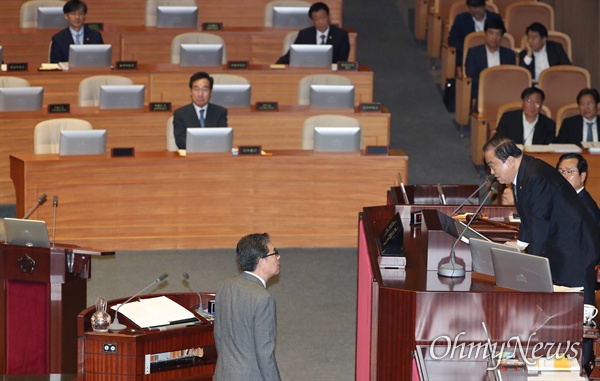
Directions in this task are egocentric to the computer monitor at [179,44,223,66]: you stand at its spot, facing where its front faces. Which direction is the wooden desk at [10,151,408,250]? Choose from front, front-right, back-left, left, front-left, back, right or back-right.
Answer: back

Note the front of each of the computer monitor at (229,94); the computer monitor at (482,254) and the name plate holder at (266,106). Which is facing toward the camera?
the name plate holder

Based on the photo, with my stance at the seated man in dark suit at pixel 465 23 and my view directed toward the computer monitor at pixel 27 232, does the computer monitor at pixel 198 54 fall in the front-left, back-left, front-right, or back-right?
front-right

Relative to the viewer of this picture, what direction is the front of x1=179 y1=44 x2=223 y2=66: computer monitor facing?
facing away from the viewer

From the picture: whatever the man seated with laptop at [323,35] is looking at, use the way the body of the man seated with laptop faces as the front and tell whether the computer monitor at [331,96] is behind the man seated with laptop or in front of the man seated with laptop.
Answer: in front

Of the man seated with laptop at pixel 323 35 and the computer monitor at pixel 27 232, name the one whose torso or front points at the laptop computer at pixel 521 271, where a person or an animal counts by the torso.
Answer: the man seated with laptop

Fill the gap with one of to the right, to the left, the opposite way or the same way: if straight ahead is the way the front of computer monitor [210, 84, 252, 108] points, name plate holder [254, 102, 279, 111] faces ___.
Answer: the opposite way

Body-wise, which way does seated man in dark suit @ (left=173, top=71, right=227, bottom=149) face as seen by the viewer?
toward the camera

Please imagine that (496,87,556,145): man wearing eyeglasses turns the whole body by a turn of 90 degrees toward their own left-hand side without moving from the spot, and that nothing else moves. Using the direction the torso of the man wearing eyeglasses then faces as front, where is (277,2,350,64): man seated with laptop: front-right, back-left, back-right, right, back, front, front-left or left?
back-left

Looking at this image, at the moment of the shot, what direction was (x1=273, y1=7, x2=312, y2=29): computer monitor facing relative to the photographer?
facing away from the viewer

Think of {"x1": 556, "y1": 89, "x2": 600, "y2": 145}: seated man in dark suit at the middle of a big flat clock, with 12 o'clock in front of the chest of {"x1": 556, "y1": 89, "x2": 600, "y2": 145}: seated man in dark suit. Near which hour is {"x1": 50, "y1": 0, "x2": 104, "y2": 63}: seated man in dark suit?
{"x1": 50, "y1": 0, "x2": 104, "y2": 63}: seated man in dark suit is roughly at 3 o'clock from {"x1": 556, "y1": 89, "x2": 600, "y2": 145}: seated man in dark suit.

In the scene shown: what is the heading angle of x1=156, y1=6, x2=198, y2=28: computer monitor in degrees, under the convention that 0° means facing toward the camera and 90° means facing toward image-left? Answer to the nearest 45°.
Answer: approximately 180°

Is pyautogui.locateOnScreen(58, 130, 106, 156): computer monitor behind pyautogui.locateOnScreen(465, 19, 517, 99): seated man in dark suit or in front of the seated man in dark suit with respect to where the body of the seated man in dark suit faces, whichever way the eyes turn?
in front

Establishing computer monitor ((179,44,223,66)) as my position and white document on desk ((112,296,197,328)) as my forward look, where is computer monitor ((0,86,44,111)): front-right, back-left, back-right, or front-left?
front-right

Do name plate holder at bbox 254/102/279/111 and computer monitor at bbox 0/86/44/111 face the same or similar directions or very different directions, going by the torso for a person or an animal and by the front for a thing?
very different directions
